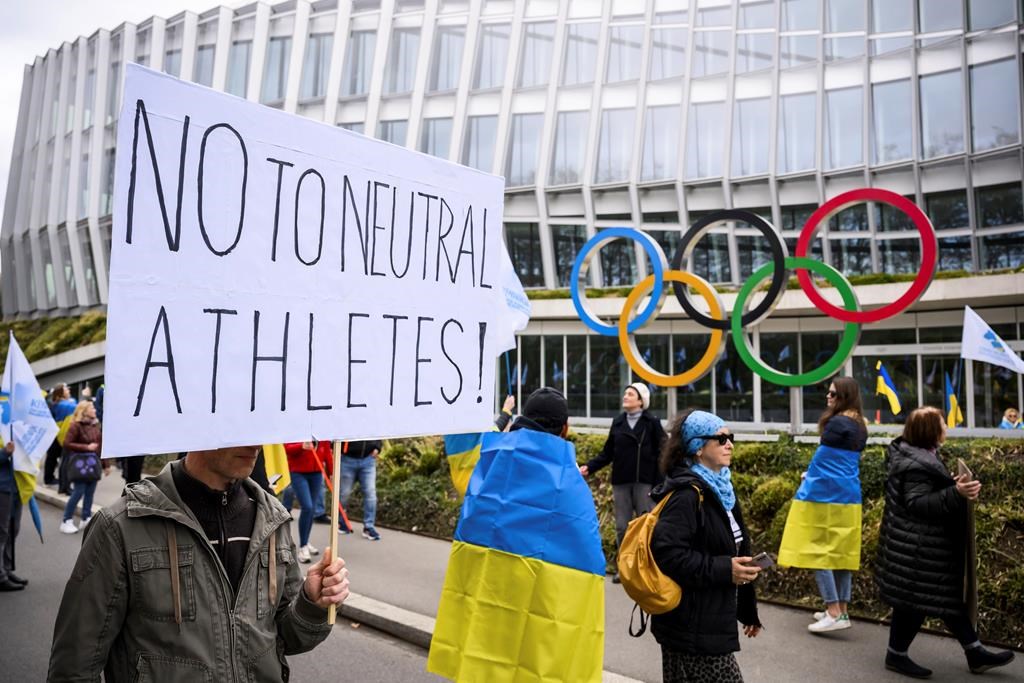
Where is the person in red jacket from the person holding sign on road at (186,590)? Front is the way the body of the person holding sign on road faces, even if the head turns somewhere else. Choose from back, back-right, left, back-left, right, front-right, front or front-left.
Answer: back-left

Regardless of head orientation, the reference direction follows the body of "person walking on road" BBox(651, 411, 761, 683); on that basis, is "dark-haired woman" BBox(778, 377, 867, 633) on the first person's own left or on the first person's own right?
on the first person's own left

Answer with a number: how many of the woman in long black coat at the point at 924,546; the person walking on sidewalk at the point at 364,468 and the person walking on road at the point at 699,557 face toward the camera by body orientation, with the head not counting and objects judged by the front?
1

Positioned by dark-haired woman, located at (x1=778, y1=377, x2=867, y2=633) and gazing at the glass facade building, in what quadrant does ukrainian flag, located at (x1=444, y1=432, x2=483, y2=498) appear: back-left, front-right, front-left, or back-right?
back-left
